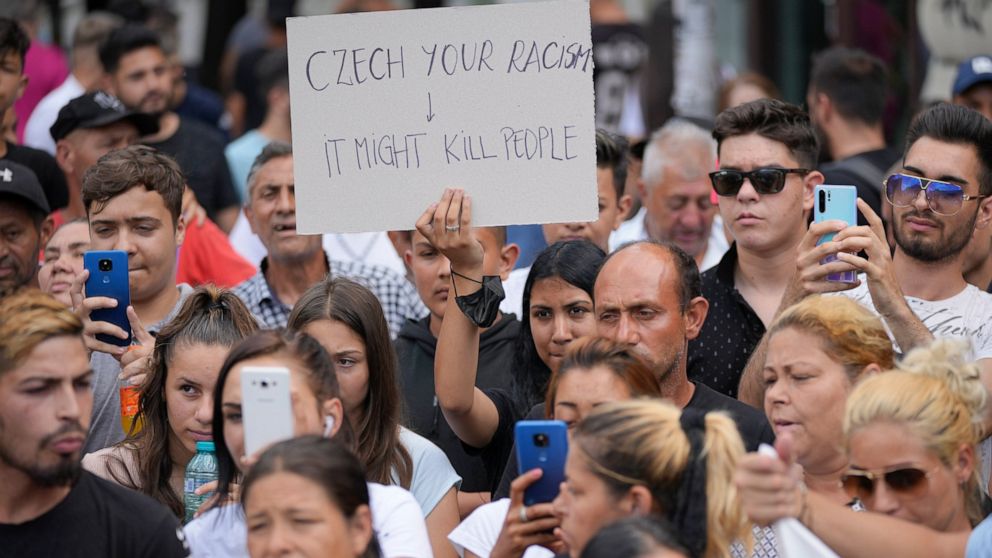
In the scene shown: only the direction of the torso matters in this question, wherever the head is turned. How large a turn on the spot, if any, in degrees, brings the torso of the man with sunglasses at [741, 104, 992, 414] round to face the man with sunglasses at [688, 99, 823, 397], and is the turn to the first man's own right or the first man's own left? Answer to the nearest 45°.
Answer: approximately 45° to the first man's own right

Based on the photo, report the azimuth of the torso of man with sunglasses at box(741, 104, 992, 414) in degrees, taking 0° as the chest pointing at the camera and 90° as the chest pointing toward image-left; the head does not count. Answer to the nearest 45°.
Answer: approximately 45°
